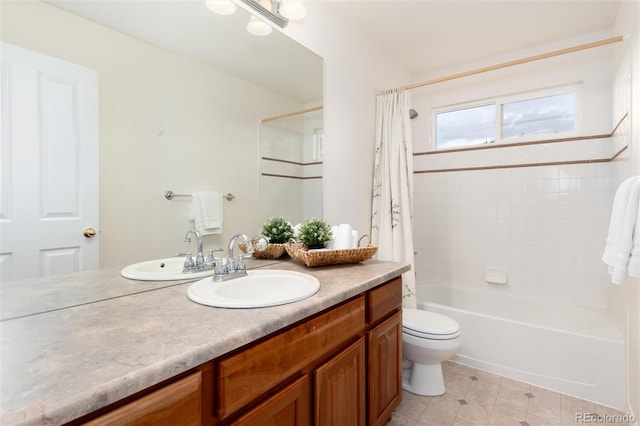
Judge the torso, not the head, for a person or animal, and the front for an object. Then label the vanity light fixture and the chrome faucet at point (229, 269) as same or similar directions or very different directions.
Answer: same or similar directions

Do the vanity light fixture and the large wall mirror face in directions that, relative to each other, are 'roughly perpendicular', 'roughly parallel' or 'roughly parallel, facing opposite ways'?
roughly parallel

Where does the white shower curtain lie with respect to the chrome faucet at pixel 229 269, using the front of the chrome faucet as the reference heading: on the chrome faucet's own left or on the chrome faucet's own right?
on the chrome faucet's own left

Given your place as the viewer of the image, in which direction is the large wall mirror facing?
facing the viewer and to the right of the viewer

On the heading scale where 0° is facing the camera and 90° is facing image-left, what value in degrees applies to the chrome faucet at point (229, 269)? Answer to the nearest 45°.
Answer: approximately 315°

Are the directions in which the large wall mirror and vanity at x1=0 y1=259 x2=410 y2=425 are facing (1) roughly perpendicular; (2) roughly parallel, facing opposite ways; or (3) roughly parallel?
roughly parallel
